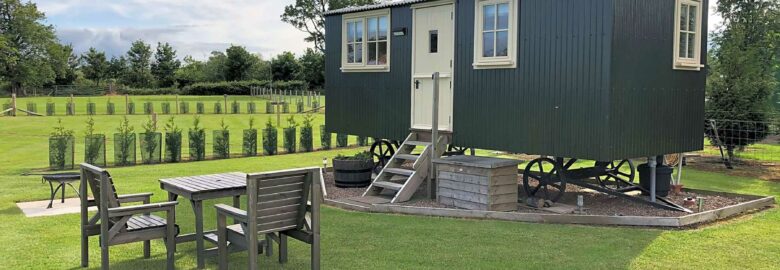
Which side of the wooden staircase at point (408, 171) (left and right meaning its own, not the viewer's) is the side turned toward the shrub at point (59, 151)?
right

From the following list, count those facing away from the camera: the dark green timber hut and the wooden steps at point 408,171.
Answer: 0

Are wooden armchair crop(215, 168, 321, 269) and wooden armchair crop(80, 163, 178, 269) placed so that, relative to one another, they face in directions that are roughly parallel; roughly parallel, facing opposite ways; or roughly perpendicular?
roughly perpendicular

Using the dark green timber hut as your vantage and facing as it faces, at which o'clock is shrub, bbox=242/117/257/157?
The shrub is roughly at 3 o'clock from the dark green timber hut.

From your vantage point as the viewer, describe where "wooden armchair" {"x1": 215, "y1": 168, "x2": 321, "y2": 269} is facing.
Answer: facing away from the viewer and to the left of the viewer

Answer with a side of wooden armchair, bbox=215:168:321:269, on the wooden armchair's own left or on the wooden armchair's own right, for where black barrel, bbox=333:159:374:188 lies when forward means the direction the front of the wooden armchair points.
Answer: on the wooden armchair's own right

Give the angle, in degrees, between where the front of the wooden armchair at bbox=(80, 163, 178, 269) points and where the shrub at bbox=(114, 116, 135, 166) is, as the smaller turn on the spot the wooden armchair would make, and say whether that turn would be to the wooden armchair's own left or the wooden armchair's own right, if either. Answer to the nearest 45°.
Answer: approximately 45° to the wooden armchair's own left

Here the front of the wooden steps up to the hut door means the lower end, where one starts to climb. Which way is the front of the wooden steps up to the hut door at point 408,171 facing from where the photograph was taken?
facing the viewer and to the left of the viewer

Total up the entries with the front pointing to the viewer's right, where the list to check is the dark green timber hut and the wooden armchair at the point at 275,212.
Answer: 0

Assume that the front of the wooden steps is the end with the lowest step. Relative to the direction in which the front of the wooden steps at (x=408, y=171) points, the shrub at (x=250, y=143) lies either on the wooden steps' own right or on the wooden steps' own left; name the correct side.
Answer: on the wooden steps' own right

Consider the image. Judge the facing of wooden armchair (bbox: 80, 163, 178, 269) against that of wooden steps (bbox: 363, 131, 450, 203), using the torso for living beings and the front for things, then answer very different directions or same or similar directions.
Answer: very different directions

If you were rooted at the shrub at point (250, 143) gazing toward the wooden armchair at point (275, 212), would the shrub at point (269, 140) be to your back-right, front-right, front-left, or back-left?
back-left

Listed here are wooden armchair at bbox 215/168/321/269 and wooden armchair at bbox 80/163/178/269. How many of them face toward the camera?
0

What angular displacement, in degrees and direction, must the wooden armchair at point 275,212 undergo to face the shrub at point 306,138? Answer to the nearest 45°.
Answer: approximately 45° to its right
